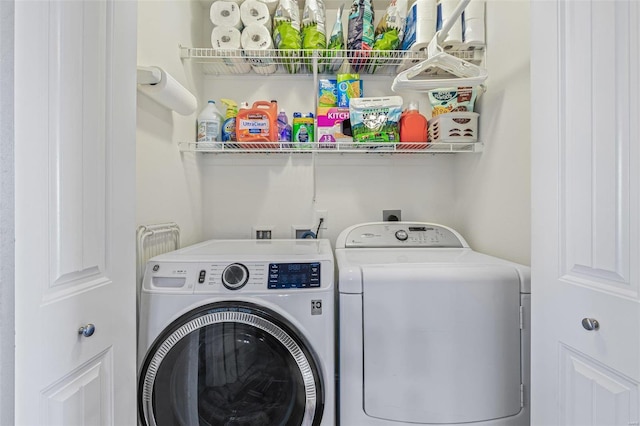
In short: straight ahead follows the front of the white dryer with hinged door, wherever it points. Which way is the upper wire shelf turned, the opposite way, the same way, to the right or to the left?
the same way

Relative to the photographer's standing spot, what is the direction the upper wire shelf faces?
facing the viewer

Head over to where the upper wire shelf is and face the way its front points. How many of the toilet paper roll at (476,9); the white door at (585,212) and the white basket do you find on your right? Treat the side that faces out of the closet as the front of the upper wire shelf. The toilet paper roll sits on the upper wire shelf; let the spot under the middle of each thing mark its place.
0

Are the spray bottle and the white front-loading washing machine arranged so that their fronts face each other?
no

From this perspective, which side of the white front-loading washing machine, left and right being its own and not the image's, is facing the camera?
front

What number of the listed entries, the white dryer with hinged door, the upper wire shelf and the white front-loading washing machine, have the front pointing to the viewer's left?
0
